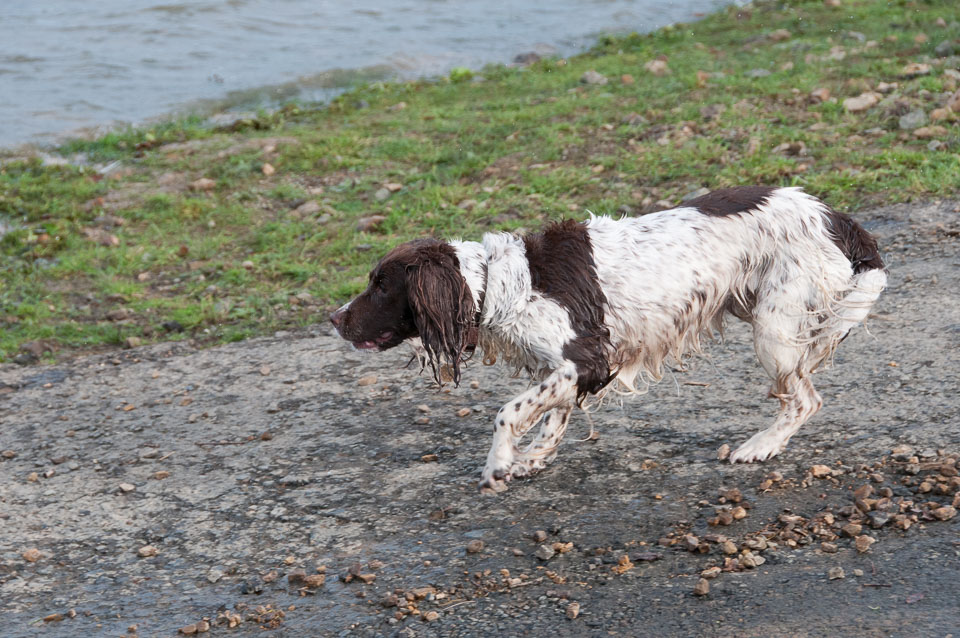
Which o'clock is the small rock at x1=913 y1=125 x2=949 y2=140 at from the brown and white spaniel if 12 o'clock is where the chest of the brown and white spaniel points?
The small rock is roughly at 4 o'clock from the brown and white spaniel.

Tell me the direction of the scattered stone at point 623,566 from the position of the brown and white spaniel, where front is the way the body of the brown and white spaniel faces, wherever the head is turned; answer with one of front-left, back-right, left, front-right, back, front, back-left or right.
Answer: left

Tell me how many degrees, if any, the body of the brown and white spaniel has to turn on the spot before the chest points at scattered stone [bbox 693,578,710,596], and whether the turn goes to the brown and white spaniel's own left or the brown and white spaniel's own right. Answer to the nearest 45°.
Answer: approximately 90° to the brown and white spaniel's own left

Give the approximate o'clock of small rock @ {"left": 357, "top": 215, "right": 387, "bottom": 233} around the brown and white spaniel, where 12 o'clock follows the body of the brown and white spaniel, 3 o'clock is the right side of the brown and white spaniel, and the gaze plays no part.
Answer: The small rock is roughly at 2 o'clock from the brown and white spaniel.

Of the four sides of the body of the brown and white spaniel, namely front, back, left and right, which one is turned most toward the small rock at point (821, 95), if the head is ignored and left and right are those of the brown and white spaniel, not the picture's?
right

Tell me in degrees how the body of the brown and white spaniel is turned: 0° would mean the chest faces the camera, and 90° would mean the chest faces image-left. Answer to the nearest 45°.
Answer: approximately 90°

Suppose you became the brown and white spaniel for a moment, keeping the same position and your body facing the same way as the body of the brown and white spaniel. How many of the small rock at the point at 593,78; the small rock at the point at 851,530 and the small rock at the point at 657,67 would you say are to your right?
2

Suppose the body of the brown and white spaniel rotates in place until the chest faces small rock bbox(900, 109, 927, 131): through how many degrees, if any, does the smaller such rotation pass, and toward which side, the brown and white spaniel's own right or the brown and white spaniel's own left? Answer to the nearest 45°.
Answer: approximately 135° to the brown and white spaniel's own right

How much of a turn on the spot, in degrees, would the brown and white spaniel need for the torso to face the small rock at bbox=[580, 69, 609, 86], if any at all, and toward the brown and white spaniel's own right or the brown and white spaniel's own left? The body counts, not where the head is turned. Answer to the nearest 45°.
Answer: approximately 90° to the brown and white spaniel's own right

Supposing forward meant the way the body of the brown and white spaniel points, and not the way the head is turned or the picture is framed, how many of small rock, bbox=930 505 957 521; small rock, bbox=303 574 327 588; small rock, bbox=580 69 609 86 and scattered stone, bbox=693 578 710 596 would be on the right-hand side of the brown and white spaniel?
1

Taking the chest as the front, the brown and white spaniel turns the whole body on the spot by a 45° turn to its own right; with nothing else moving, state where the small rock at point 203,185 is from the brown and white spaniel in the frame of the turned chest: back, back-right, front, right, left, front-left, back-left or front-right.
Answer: front
